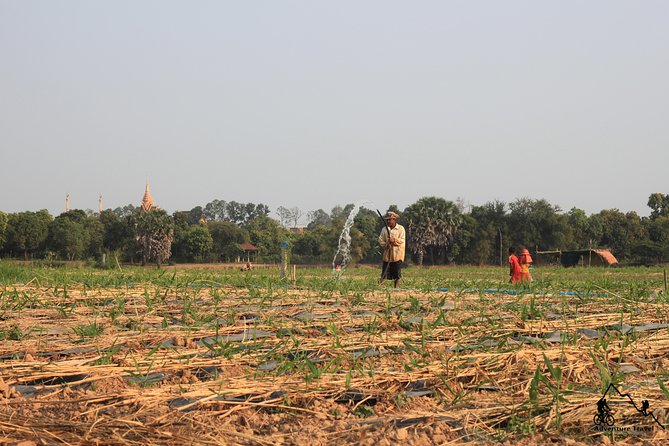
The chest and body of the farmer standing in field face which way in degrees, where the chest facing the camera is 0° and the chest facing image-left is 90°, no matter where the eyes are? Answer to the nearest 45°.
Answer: approximately 45°
